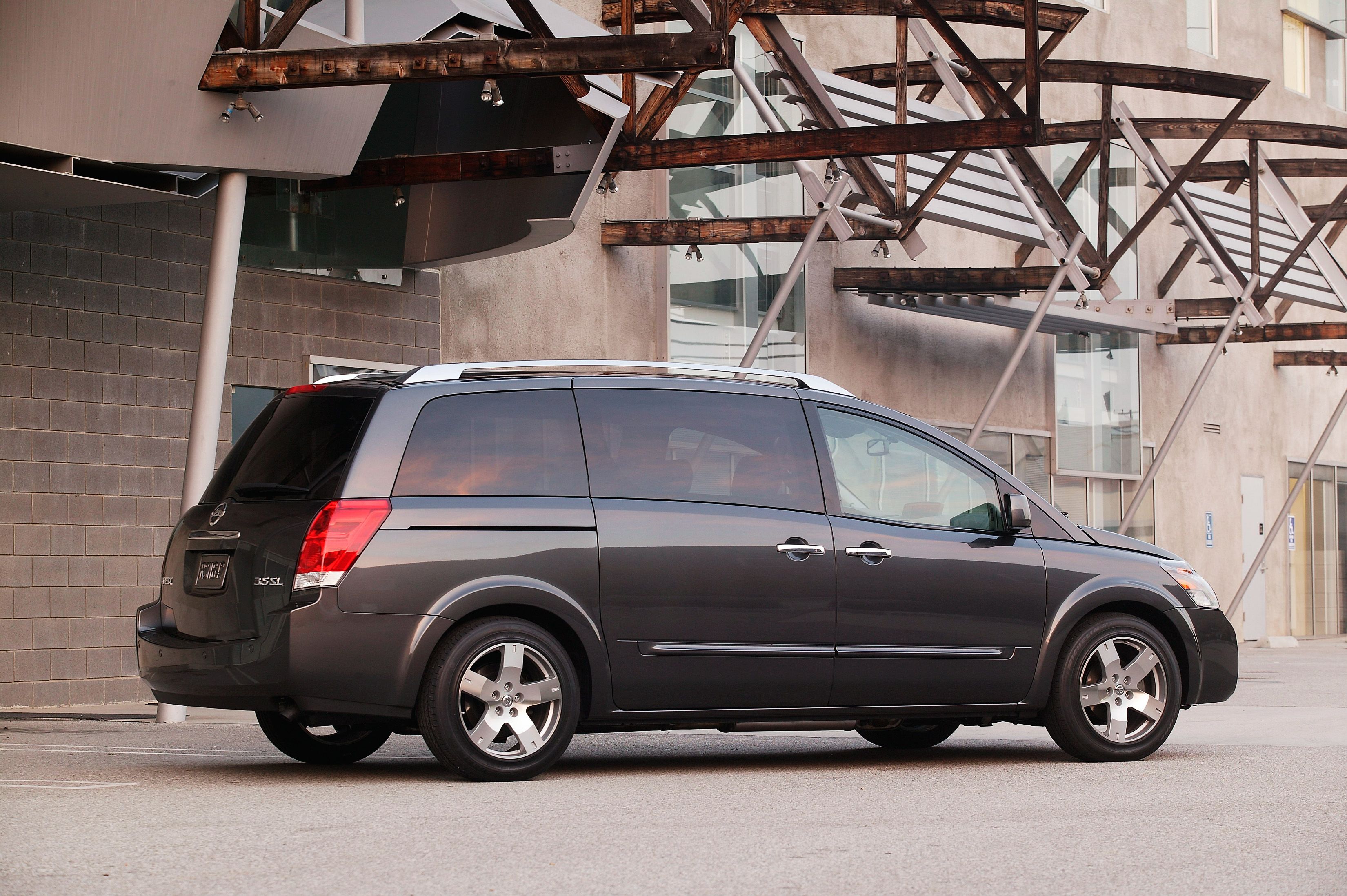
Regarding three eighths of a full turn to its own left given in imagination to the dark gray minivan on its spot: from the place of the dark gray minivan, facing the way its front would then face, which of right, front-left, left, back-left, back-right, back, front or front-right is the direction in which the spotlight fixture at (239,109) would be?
front-right

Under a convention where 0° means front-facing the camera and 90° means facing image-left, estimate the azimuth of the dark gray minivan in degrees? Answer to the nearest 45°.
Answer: approximately 225°
